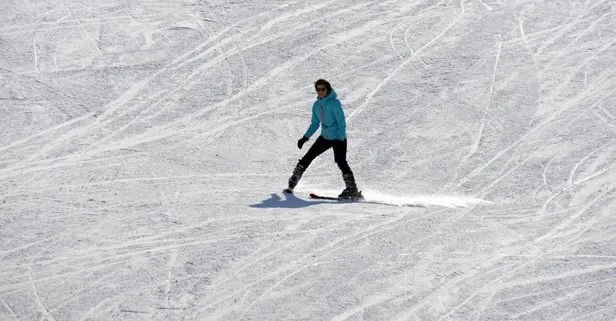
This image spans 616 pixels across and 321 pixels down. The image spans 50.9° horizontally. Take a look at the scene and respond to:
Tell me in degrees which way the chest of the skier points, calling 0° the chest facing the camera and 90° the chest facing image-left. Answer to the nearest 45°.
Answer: approximately 45°
